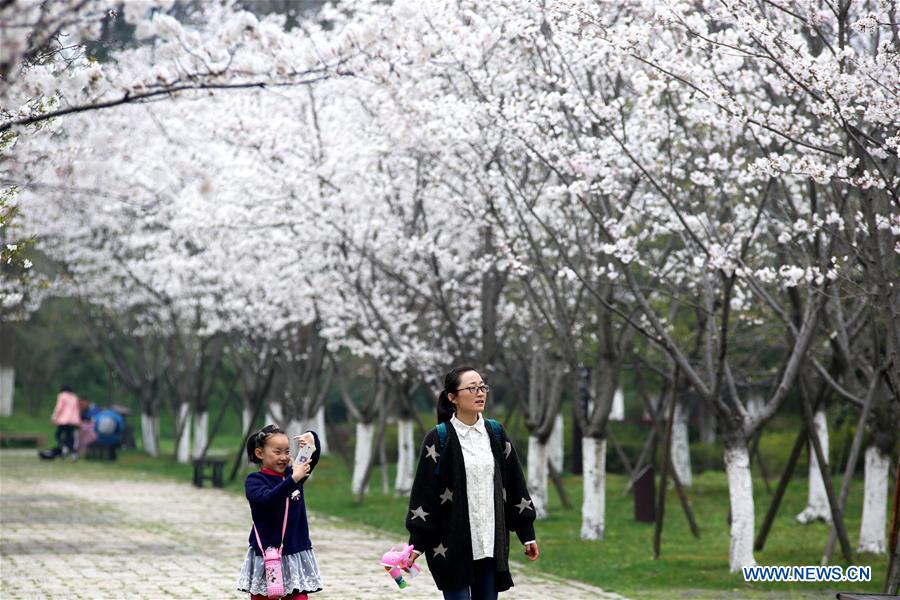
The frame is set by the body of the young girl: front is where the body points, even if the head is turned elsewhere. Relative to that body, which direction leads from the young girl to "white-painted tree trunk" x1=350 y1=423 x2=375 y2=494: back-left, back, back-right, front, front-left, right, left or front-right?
back-left

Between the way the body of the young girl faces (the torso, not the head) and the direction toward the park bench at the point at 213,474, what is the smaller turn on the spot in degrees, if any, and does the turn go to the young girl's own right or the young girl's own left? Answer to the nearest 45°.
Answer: approximately 135° to the young girl's own left

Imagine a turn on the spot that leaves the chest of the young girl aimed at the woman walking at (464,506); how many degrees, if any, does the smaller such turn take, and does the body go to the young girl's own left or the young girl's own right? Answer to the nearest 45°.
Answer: approximately 45° to the young girl's own left

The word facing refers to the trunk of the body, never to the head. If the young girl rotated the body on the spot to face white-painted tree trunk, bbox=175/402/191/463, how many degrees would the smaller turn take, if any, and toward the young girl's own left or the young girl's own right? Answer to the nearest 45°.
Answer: approximately 135° to the young girl's own left

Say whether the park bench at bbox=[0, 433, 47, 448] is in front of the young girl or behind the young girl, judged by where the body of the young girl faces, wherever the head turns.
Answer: behind

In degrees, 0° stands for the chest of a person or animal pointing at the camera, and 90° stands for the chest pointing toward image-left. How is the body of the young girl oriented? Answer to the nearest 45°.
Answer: approximately 315°

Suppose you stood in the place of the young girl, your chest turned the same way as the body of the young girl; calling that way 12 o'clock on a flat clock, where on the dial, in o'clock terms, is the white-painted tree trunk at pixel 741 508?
The white-painted tree trunk is roughly at 9 o'clock from the young girl.

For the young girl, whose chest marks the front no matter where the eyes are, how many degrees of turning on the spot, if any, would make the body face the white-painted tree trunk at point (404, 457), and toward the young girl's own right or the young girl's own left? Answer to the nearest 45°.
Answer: approximately 135° to the young girl's own left

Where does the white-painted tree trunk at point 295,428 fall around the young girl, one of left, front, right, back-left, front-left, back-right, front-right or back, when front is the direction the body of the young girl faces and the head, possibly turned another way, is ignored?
back-left
